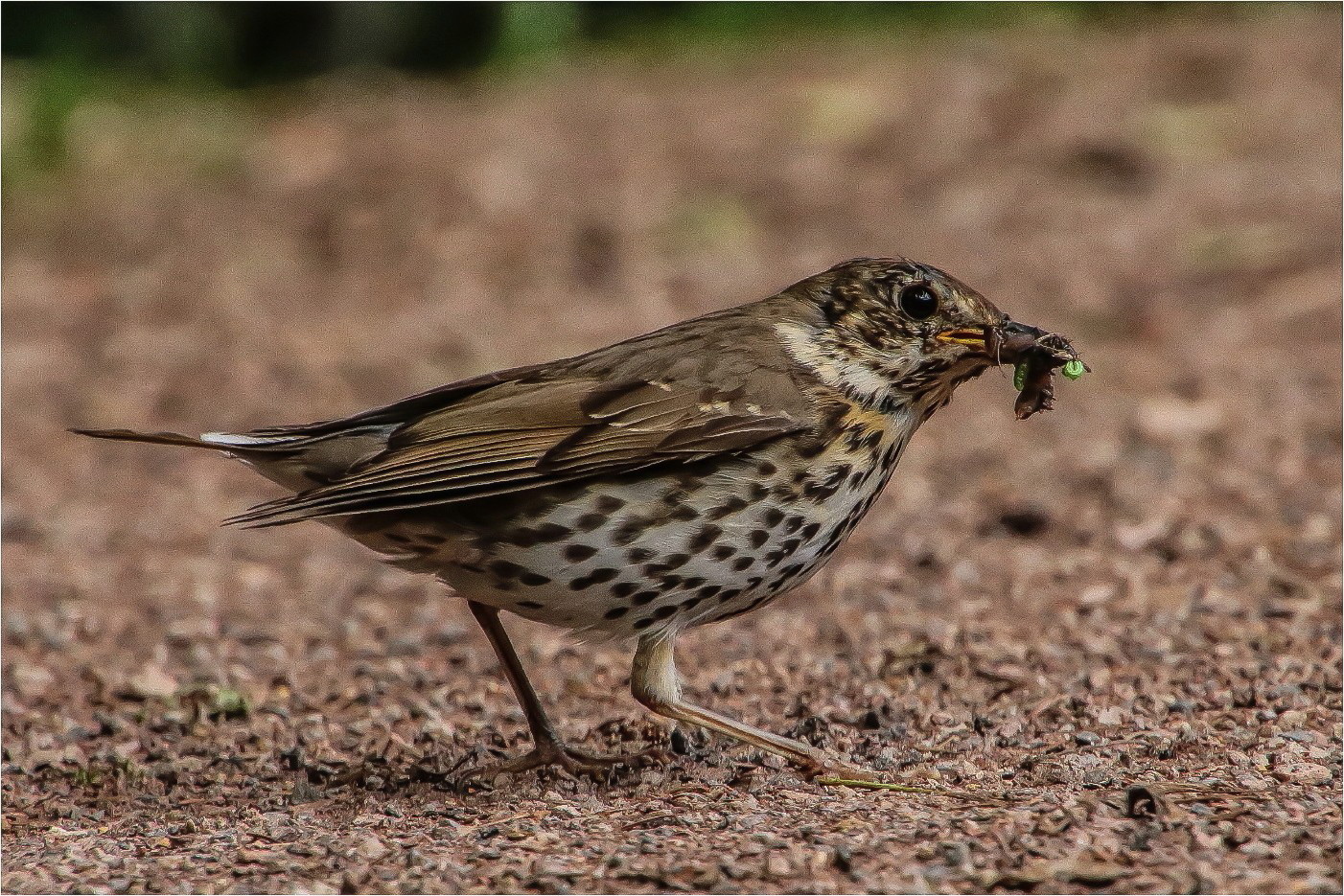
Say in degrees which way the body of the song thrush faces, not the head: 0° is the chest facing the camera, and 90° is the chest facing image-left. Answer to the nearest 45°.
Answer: approximately 270°
